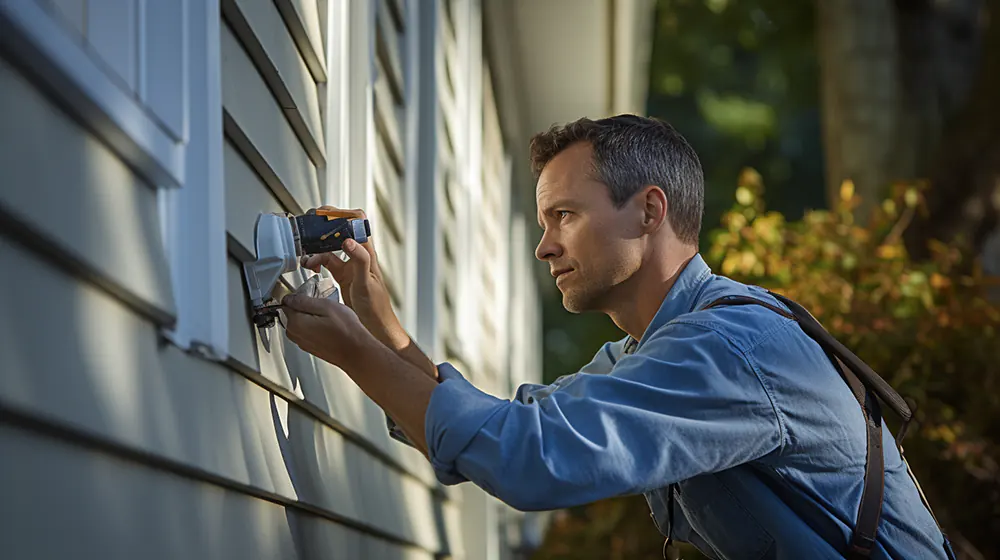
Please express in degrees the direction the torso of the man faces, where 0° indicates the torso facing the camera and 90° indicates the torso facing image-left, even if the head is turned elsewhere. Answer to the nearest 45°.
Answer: approximately 90°

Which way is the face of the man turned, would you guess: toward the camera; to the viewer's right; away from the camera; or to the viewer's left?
to the viewer's left
